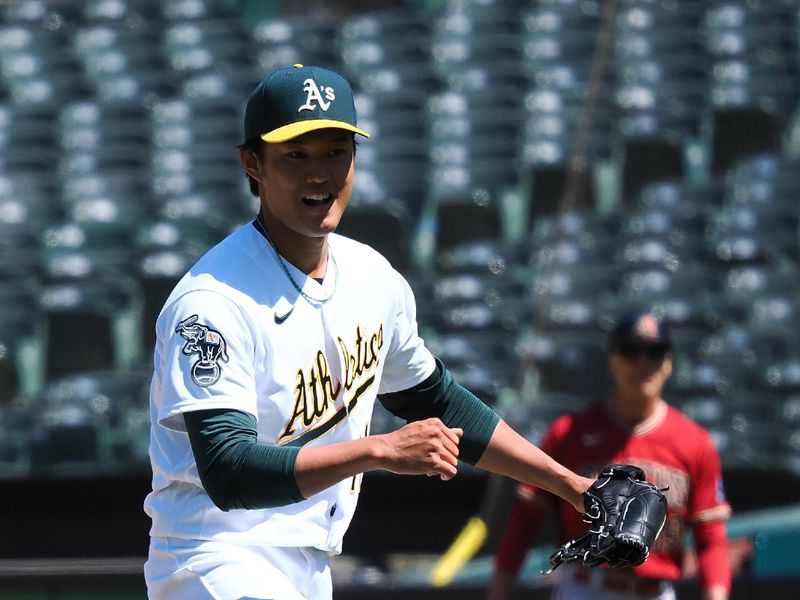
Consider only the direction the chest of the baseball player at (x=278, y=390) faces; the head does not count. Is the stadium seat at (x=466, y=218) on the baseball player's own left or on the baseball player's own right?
on the baseball player's own left

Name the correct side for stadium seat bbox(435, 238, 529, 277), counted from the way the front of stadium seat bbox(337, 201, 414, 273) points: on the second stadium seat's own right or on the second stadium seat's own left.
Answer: on the second stadium seat's own left

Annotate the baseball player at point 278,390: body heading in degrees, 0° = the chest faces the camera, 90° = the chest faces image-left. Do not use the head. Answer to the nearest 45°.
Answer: approximately 315°

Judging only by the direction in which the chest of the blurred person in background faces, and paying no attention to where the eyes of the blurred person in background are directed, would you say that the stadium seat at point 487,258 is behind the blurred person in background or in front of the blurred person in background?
behind

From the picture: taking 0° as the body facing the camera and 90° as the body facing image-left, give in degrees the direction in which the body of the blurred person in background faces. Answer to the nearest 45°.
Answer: approximately 0°

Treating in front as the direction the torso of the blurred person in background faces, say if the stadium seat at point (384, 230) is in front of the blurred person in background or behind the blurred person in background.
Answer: behind

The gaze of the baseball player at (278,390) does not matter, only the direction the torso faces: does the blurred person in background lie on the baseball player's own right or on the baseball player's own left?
on the baseball player's own left

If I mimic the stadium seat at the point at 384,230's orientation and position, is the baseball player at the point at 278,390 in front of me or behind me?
in front
